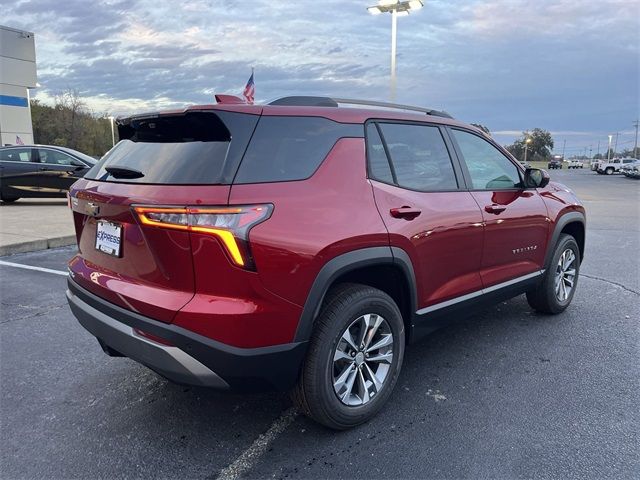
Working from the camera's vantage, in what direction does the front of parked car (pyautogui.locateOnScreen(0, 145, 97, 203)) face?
facing to the right of the viewer

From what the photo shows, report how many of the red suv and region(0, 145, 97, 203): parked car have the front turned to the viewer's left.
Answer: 0

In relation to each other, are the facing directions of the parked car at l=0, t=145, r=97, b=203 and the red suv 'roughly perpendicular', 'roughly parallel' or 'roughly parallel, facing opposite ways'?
roughly parallel

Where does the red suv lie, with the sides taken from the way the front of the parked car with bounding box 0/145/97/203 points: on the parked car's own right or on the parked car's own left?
on the parked car's own right

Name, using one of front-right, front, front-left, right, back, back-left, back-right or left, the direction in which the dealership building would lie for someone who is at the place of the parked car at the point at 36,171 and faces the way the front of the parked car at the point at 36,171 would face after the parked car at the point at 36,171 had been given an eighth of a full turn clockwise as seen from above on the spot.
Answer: back-left

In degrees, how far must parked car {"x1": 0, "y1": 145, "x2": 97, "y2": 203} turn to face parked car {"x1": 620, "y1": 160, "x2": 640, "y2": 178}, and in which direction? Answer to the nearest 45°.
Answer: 0° — it already faces it

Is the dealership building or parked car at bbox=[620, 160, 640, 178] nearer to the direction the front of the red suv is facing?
the parked car

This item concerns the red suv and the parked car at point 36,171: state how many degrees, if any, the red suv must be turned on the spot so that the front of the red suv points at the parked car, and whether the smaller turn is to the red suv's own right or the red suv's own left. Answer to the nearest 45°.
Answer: approximately 90° to the red suv's own left

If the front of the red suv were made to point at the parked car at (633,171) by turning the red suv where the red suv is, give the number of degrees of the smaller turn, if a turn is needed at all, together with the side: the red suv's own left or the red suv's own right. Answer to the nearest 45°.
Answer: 0° — it already faces it

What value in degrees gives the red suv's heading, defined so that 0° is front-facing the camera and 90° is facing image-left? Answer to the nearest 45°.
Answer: approximately 225°

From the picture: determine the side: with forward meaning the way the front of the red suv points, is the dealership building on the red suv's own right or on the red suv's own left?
on the red suv's own left
